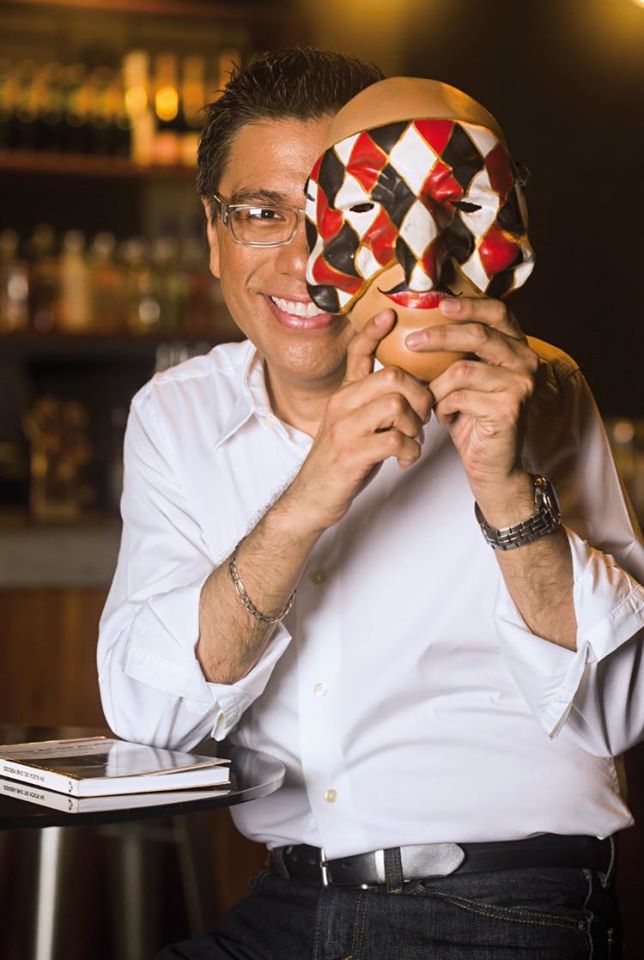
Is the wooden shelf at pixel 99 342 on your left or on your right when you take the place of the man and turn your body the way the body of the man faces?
on your right

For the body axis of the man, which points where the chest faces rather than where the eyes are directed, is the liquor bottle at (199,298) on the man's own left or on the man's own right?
on the man's own right

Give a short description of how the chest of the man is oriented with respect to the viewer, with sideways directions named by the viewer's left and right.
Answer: facing the viewer and to the left of the viewer

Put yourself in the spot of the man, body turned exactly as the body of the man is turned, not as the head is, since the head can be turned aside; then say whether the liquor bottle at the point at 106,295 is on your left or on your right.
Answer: on your right
